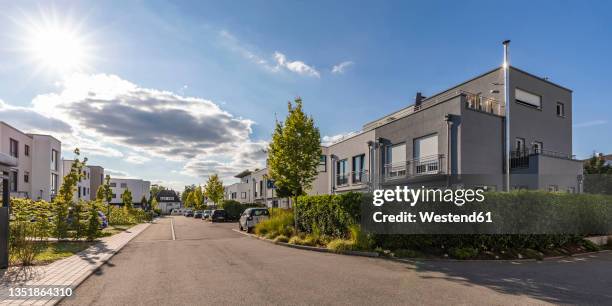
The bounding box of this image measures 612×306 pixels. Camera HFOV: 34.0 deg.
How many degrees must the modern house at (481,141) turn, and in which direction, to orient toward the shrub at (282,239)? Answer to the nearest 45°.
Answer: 0° — it already faces it

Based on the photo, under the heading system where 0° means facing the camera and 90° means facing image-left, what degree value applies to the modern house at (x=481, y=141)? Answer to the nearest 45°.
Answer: approximately 45°

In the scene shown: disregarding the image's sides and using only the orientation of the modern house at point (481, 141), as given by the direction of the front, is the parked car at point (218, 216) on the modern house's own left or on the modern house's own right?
on the modern house's own right

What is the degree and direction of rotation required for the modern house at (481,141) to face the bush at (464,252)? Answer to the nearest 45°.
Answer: approximately 45° to its left

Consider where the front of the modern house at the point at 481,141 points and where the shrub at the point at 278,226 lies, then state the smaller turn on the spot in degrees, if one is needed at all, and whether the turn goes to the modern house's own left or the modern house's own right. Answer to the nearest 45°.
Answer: approximately 45° to the modern house's own right

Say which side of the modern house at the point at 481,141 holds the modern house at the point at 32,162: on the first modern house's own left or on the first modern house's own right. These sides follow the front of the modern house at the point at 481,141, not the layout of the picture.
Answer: on the first modern house's own right
